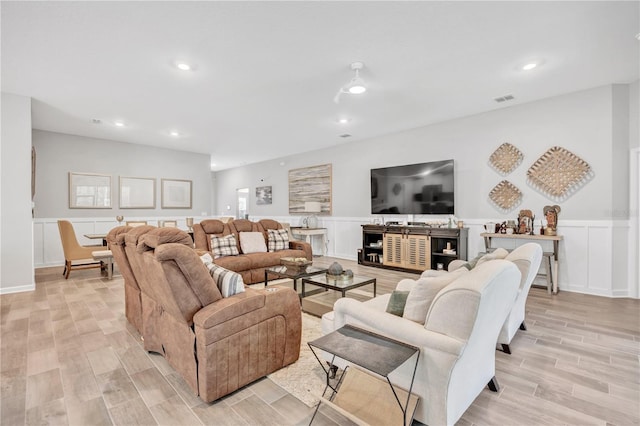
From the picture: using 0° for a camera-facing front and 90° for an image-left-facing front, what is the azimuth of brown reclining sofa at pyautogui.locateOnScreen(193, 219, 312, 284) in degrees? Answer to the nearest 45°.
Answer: approximately 315°

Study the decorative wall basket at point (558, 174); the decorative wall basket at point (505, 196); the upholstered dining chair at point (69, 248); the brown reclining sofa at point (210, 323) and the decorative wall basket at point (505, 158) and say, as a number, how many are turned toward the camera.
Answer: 3

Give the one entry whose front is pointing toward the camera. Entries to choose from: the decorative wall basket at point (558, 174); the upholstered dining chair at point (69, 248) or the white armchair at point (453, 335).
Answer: the decorative wall basket

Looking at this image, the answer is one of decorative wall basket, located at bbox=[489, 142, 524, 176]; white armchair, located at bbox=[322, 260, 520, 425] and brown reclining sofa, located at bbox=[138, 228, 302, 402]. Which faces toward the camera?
the decorative wall basket

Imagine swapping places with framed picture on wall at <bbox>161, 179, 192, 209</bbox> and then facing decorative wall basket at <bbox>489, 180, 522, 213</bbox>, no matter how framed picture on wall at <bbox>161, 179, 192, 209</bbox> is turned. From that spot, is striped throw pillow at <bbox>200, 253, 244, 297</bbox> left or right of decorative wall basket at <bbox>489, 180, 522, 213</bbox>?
right

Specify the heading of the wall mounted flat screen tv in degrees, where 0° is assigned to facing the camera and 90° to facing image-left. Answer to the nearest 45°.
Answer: approximately 45°

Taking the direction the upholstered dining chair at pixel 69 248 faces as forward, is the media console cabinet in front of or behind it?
in front

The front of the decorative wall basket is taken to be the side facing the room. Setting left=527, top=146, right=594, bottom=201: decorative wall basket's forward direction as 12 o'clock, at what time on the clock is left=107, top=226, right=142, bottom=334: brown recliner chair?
The brown recliner chair is roughly at 1 o'clock from the decorative wall basket.

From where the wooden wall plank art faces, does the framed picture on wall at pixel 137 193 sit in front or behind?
in front

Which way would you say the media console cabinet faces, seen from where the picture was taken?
facing the viewer and to the left of the viewer

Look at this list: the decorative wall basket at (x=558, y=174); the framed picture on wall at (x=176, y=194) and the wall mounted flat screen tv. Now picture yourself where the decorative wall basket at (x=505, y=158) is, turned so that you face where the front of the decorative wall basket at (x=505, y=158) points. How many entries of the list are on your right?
2

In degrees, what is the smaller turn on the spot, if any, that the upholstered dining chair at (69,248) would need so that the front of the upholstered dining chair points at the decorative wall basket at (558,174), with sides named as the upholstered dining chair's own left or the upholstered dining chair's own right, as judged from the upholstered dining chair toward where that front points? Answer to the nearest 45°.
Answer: approximately 45° to the upholstered dining chair's own right

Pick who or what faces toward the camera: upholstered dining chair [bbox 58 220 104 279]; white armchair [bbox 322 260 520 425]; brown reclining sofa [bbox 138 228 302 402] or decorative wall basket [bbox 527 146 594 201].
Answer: the decorative wall basket

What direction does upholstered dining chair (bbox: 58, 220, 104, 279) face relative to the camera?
to the viewer's right

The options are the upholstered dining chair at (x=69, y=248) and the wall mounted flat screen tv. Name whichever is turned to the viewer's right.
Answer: the upholstered dining chair

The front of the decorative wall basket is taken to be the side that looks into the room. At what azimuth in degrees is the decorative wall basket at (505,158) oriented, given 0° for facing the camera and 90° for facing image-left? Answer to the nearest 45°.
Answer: approximately 0°

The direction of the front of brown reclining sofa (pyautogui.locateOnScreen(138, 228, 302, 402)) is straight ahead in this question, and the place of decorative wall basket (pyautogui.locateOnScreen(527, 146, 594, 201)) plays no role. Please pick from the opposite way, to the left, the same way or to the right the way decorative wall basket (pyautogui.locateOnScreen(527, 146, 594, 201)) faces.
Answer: the opposite way

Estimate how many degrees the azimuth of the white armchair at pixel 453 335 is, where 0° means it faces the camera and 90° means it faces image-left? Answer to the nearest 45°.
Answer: approximately 135°
